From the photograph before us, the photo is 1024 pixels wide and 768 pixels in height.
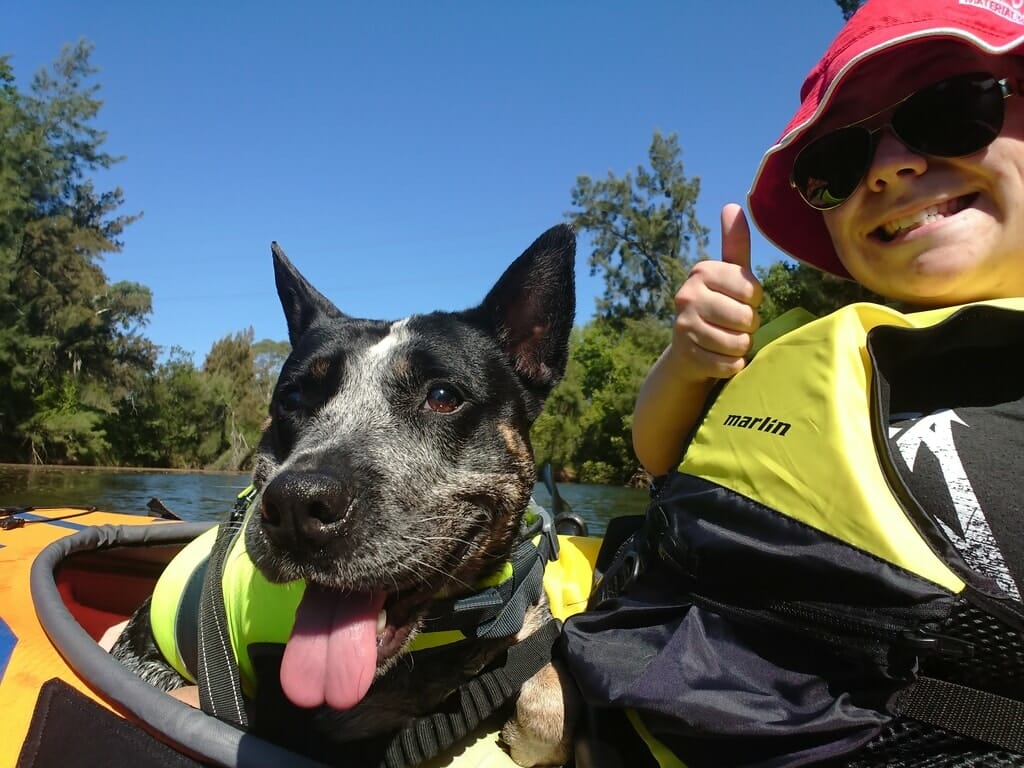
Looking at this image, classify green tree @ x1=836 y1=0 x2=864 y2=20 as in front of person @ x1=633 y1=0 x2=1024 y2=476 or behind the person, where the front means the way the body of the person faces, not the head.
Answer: behind

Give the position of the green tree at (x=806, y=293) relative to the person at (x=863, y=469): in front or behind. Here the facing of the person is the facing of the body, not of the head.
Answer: behind

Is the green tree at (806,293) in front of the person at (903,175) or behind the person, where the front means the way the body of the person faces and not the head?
behind

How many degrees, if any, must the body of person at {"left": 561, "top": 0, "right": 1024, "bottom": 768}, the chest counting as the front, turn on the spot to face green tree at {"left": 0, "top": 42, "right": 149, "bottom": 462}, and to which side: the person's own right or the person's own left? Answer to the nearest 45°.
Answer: approximately 135° to the person's own right

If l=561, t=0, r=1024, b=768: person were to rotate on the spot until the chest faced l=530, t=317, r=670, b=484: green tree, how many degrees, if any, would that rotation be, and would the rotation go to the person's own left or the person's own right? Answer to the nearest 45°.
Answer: approximately 180°

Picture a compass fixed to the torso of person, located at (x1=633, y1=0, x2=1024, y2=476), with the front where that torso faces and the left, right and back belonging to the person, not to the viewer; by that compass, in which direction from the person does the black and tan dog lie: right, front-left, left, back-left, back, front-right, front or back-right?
right

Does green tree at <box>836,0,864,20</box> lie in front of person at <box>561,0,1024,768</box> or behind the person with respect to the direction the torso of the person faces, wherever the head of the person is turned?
behind
